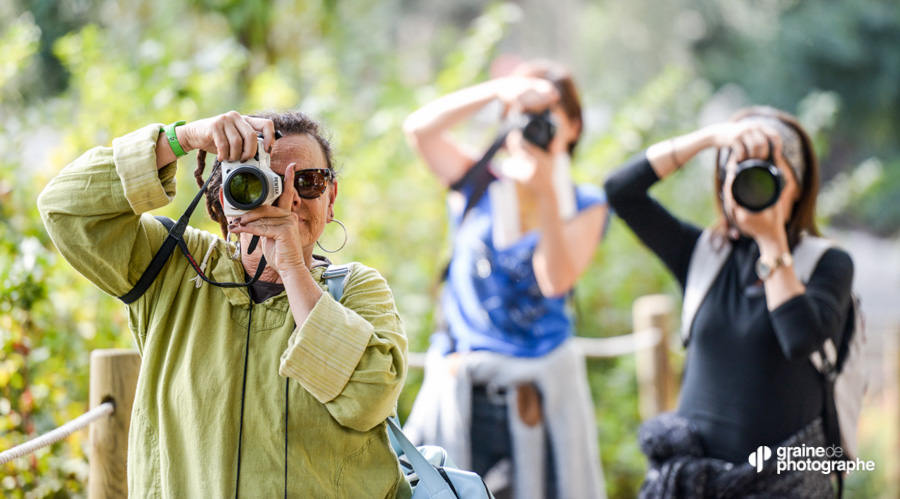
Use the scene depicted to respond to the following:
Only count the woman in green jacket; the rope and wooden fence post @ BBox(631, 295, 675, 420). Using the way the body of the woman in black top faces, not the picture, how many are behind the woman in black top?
1

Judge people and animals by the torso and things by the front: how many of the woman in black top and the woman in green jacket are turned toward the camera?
2

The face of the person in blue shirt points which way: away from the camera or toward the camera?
toward the camera

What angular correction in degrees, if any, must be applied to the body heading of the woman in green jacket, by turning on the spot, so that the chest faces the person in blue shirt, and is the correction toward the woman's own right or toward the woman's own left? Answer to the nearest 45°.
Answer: approximately 135° to the woman's own left

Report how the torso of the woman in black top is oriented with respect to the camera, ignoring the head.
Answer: toward the camera

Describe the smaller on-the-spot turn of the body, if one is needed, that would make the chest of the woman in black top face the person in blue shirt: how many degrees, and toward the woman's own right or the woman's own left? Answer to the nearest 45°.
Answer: approximately 135° to the woman's own right

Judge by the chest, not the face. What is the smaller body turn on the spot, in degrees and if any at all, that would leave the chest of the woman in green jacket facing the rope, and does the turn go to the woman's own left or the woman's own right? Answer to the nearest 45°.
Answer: approximately 135° to the woman's own right

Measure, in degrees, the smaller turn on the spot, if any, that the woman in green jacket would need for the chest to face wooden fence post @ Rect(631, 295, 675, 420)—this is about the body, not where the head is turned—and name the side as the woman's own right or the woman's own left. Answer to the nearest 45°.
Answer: approximately 135° to the woman's own left

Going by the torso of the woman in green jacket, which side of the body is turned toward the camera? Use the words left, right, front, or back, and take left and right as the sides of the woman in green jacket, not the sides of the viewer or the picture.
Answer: front

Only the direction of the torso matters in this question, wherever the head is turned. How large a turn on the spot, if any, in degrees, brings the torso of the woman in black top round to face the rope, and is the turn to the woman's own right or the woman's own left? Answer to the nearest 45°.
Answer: approximately 45° to the woman's own right

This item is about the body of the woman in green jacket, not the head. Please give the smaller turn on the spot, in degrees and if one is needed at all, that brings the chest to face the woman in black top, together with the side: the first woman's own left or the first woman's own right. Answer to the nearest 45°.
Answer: approximately 90° to the first woman's own left

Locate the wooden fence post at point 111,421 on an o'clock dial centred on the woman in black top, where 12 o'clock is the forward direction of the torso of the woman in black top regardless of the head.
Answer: The wooden fence post is roughly at 2 o'clock from the woman in black top.

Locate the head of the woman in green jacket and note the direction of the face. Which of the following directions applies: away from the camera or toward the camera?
toward the camera

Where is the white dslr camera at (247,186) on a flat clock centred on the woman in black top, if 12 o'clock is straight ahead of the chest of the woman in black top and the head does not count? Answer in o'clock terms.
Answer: The white dslr camera is roughly at 1 o'clock from the woman in black top.
